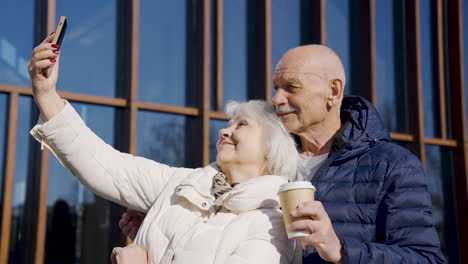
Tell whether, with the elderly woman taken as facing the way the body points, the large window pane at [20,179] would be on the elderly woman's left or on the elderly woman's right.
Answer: on the elderly woman's right

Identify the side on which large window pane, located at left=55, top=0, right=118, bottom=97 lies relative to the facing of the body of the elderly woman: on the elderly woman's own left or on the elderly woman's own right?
on the elderly woman's own right

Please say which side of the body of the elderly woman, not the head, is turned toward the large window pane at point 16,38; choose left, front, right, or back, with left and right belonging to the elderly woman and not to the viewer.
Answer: right

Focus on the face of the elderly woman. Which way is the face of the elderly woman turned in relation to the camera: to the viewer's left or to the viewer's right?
to the viewer's left

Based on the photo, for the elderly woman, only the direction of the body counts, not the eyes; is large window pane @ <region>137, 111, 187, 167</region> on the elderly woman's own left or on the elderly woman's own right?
on the elderly woman's own right

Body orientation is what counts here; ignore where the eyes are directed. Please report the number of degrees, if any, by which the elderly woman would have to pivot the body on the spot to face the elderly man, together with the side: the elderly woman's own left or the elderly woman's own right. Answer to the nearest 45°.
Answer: approximately 135° to the elderly woman's own left

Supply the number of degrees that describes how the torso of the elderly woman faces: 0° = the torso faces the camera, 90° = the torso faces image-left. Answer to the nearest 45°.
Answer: approximately 45°

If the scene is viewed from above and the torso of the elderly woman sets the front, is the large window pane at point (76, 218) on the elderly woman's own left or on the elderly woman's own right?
on the elderly woman's own right
